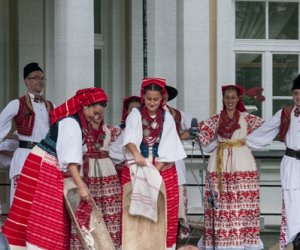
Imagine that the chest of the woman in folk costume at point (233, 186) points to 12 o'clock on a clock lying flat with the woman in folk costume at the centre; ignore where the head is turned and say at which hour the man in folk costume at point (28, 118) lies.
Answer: The man in folk costume is roughly at 3 o'clock from the woman in folk costume.

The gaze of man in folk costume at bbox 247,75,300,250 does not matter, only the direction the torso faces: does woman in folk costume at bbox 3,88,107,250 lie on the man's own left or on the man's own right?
on the man's own right

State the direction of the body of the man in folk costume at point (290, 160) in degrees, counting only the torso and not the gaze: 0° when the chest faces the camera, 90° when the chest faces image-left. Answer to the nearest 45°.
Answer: approximately 0°

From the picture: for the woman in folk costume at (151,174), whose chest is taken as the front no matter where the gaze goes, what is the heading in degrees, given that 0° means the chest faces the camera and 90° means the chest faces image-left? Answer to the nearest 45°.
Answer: approximately 0°

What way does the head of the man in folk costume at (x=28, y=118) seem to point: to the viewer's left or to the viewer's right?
to the viewer's right

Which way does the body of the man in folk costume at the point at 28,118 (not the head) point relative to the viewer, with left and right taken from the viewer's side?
facing the viewer and to the right of the viewer
